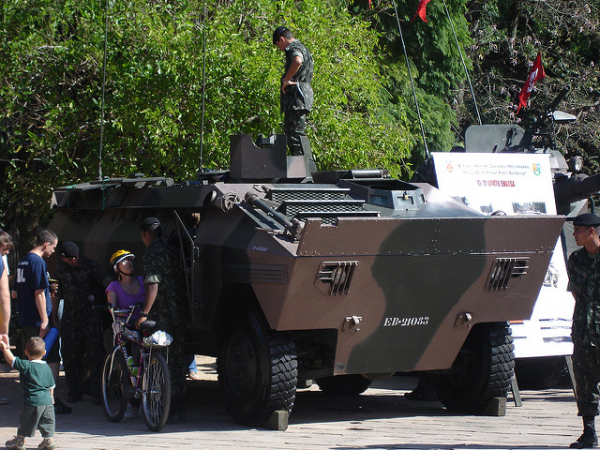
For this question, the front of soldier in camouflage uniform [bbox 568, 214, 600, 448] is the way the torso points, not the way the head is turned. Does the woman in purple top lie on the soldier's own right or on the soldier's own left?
on the soldier's own right

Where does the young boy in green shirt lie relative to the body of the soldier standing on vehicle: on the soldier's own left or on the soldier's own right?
on the soldier's own left

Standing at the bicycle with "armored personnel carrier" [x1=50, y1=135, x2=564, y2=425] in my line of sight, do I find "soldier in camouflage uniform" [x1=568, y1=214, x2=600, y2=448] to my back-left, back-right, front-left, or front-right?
front-right

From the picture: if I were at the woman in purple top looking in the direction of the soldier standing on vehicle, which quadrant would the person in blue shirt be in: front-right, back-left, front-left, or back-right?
back-left

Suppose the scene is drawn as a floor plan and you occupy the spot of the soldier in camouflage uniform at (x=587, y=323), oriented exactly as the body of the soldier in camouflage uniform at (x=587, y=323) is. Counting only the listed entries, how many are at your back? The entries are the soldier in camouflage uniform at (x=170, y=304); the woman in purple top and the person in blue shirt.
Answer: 0

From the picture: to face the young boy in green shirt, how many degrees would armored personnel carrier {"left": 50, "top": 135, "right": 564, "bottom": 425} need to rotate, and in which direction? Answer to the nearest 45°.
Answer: approximately 90° to its right

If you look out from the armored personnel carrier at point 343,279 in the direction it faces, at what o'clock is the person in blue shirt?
The person in blue shirt is roughly at 5 o'clock from the armored personnel carrier.

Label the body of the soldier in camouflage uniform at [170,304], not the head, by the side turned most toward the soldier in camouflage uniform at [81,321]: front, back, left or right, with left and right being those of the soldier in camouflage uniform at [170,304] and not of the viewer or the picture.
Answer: front

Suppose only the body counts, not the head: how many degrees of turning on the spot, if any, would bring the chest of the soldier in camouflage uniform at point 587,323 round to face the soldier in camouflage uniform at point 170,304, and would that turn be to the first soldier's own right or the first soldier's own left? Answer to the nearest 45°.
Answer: approximately 45° to the first soldier's own right

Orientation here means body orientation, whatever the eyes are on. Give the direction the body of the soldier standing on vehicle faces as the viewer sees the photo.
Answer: to the viewer's left

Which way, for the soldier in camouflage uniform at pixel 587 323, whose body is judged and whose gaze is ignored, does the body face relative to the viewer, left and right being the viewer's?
facing the viewer and to the left of the viewer

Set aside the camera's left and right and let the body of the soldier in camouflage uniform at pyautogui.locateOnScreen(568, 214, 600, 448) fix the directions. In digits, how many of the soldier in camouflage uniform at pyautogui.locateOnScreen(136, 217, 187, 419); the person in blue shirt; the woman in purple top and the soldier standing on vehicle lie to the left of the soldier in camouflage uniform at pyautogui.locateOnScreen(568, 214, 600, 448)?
0

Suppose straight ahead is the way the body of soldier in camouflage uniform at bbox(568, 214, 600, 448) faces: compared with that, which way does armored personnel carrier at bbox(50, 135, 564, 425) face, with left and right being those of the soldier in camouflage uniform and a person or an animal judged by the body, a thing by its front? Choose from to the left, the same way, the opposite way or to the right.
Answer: to the left

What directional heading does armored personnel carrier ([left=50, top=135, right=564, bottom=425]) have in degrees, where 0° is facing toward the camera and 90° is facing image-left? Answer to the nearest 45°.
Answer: approximately 315°

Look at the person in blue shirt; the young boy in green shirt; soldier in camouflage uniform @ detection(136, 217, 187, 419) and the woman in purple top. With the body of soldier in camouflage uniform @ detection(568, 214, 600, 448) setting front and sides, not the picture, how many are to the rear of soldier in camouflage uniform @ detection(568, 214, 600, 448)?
0

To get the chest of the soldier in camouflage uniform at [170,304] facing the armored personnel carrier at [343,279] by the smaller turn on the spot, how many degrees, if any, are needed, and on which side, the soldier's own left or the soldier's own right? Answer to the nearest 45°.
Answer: approximately 135° to the soldier's own right

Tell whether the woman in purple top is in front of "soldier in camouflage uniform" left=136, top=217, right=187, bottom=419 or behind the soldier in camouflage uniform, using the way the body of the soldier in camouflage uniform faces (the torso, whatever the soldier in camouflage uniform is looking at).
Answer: in front
